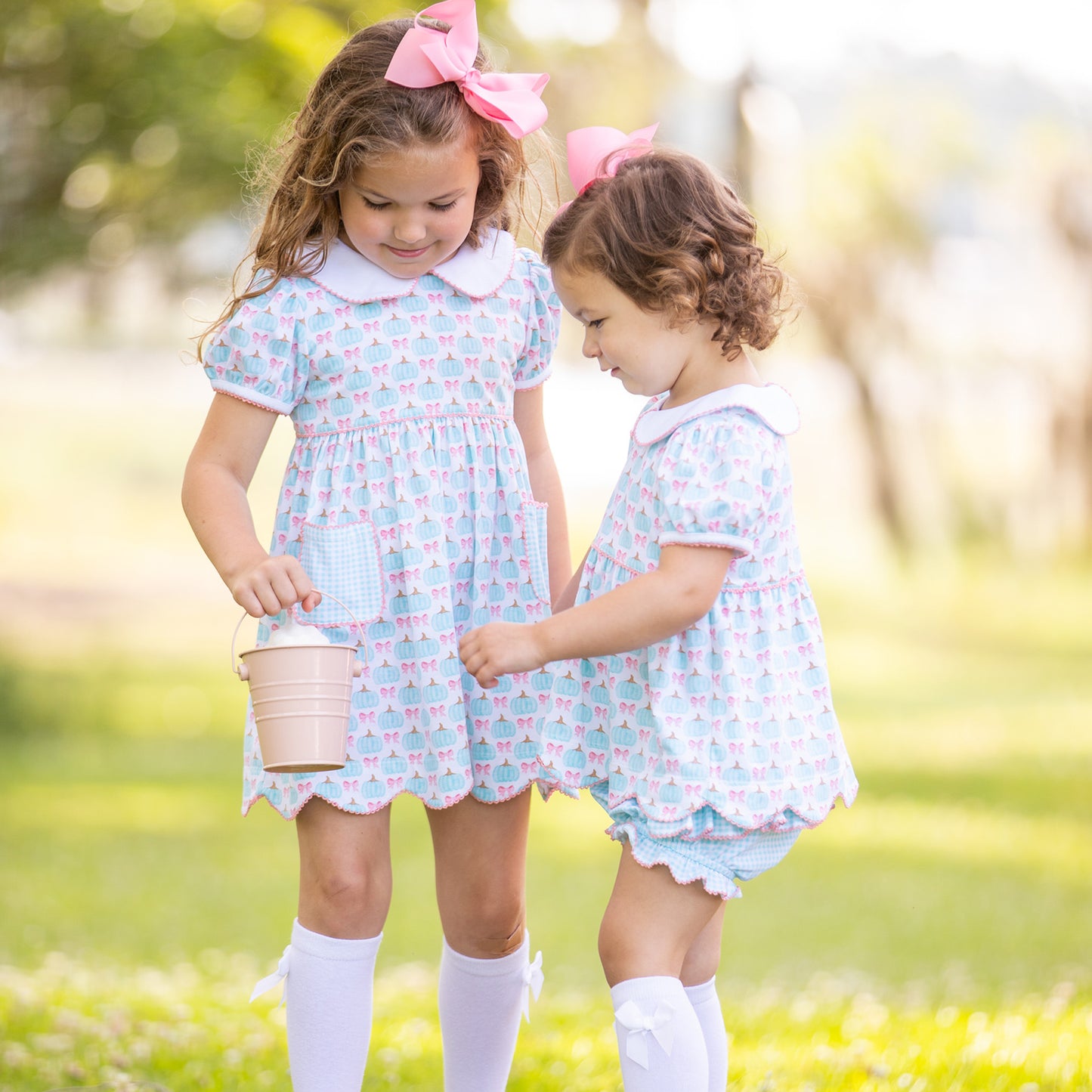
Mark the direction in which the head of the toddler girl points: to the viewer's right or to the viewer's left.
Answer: to the viewer's left

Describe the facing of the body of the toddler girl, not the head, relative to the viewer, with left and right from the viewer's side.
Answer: facing to the left of the viewer

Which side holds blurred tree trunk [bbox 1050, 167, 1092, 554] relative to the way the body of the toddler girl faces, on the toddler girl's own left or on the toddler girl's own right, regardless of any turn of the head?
on the toddler girl's own right

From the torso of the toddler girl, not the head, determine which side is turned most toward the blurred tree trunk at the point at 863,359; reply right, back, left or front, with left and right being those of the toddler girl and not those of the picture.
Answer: right
